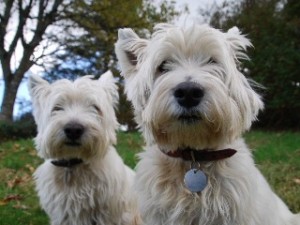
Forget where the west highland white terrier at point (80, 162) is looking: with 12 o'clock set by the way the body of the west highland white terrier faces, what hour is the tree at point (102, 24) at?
The tree is roughly at 6 o'clock from the west highland white terrier.

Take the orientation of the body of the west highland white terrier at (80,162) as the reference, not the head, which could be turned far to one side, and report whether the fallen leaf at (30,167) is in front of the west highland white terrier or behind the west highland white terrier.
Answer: behind

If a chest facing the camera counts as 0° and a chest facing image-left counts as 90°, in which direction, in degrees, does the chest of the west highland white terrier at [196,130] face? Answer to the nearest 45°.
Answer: approximately 0°

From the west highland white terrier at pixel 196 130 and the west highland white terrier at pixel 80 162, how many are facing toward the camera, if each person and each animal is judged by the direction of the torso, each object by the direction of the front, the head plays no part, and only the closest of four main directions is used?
2

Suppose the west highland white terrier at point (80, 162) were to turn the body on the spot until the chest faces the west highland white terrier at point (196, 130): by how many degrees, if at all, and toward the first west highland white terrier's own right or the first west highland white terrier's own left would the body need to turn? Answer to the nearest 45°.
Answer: approximately 45° to the first west highland white terrier's own left

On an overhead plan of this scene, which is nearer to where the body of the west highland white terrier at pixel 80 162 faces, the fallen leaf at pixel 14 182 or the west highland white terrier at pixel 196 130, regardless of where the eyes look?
the west highland white terrier

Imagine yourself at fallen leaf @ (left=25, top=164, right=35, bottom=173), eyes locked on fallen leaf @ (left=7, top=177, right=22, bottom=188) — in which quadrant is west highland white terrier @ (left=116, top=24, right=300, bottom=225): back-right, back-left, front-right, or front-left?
front-left

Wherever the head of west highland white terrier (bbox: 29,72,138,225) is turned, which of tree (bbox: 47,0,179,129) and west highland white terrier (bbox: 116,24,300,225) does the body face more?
the west highland white terrier

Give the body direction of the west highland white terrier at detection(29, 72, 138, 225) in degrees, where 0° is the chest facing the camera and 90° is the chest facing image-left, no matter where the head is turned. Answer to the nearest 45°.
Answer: approximately 0°

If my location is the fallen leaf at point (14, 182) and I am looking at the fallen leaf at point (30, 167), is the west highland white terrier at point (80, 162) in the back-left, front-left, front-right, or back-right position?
back-right

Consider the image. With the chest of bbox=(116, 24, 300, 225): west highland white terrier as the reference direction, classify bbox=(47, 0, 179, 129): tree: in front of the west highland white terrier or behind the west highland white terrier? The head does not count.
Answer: behind
